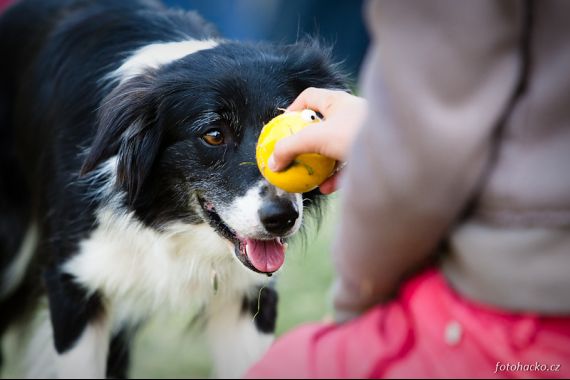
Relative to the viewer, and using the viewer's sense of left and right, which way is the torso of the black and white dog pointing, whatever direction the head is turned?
facing the viewer and to the right of the viewer
